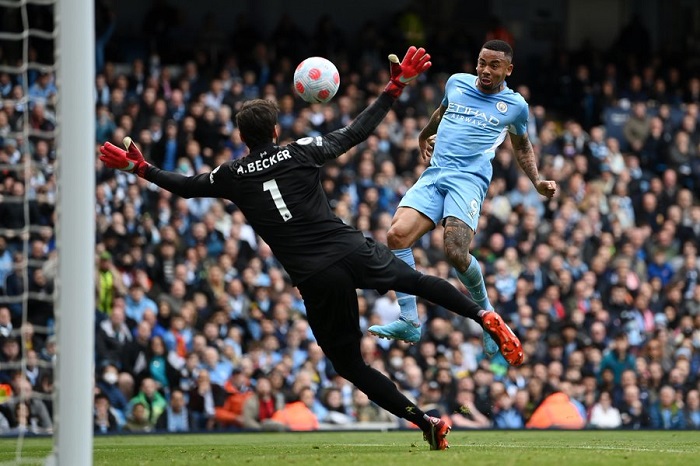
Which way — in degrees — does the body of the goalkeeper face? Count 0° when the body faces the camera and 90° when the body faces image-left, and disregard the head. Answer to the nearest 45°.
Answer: approximately 180°

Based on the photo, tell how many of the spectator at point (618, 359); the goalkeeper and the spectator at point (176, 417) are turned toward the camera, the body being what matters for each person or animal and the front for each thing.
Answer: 2

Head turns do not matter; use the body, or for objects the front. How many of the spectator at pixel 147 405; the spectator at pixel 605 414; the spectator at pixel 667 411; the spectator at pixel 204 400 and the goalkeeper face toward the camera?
4

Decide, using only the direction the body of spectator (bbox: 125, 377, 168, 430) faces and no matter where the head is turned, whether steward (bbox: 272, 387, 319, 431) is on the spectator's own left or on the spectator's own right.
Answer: on the spectator's own left

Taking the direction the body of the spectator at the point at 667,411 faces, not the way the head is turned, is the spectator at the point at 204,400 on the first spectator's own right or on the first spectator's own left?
on the first spectator's own right

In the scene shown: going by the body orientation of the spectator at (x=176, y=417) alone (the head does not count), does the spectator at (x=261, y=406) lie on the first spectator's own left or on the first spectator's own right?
on the first spectator's own left

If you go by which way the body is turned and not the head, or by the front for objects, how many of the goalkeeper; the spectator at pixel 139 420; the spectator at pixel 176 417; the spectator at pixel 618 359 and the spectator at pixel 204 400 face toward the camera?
4

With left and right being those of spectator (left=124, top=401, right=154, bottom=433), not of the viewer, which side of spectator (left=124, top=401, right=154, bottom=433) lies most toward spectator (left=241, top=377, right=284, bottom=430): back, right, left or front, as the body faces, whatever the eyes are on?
left

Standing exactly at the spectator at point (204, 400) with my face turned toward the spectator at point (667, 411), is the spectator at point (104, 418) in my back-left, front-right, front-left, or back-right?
back-right

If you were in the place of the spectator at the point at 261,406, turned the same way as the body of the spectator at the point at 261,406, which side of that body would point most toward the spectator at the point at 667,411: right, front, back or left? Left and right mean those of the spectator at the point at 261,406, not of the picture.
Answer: left

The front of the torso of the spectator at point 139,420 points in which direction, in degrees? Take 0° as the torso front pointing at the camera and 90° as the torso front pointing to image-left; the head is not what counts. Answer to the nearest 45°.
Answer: approximately 0°
